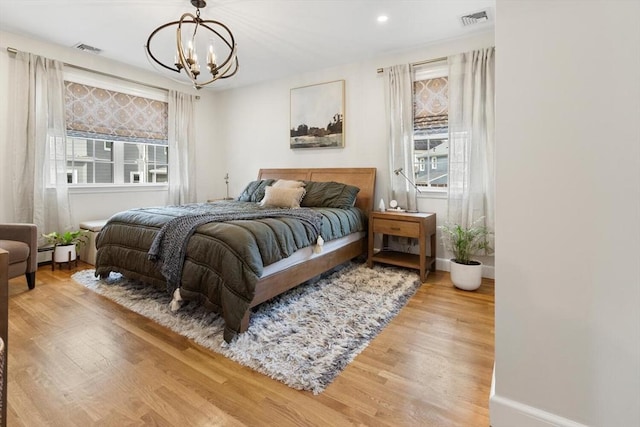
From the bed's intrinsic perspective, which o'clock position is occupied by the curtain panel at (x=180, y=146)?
The curtain panel is roughly at 4 o'clock from the bed.

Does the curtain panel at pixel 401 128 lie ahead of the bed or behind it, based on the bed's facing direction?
behind

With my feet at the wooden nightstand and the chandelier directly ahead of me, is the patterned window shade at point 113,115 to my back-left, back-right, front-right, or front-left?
front-right

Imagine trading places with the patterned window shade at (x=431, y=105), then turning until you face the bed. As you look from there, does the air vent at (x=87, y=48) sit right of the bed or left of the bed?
right

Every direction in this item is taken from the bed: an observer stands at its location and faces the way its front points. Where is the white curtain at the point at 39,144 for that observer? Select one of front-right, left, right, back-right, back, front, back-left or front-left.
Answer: right

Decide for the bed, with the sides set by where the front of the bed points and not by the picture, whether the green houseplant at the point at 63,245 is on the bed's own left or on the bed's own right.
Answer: on the bed's own right

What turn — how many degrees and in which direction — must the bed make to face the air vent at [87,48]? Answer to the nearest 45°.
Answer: approximately 90° to its right

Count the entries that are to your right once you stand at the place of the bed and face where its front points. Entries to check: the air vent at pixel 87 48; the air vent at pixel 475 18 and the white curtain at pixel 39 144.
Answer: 2

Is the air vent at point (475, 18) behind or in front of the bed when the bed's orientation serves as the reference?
behind

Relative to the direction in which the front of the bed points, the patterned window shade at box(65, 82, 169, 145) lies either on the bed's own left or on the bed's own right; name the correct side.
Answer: on the bed's own right

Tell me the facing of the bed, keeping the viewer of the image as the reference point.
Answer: facing the viewer and to the left of the viewer
